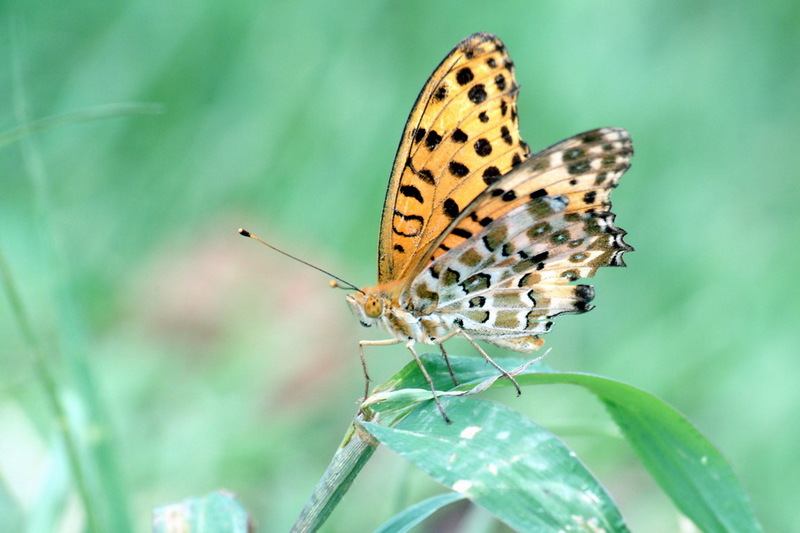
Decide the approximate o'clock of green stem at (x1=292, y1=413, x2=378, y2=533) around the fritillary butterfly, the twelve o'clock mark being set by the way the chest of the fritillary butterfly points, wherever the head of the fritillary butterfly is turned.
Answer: The green stem is roughly at 12 o'clock from the fritillary butterfly.

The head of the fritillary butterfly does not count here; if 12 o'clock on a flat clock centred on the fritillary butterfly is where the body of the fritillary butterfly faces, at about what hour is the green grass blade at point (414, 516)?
The green grass blade is roughly at 10 o'clock from the fritillary butterfly.

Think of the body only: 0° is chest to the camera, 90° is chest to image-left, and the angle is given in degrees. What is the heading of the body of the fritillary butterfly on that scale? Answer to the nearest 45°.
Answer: approximately 90°
